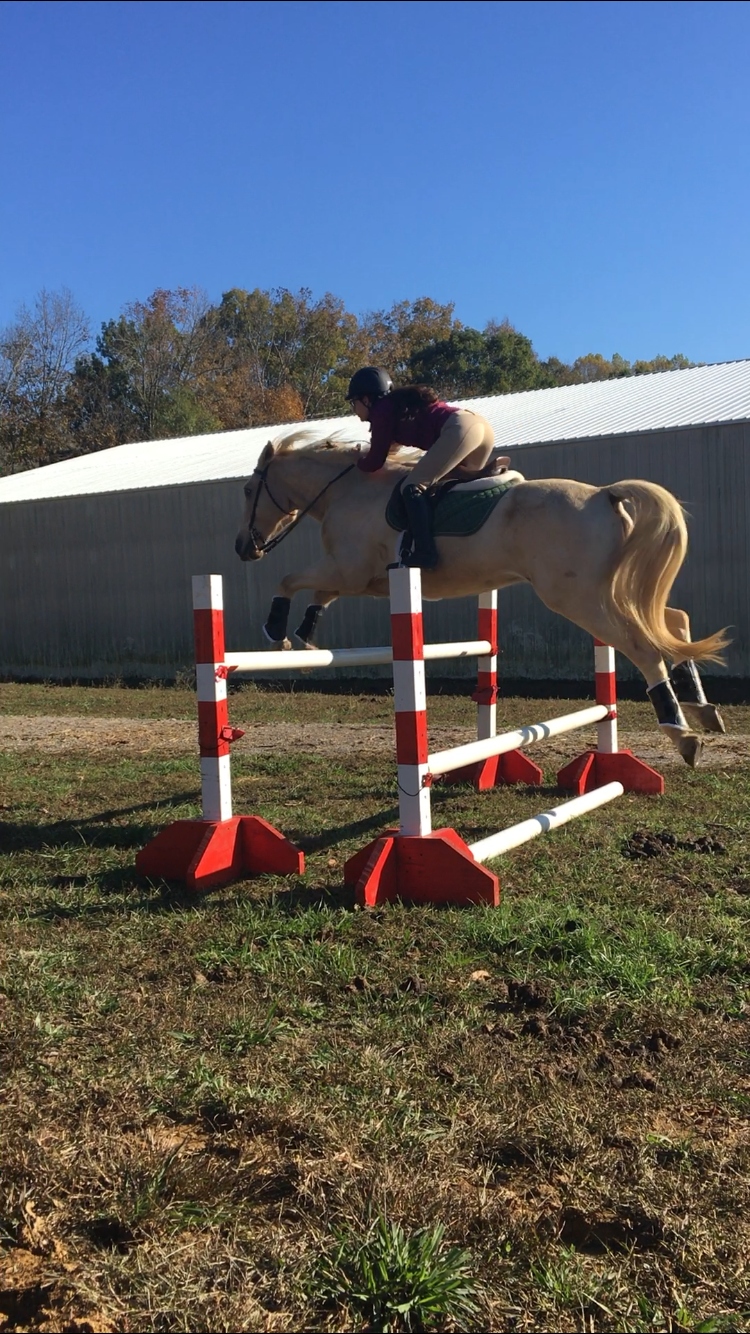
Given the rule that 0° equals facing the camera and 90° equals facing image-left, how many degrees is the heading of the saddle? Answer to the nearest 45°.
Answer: approximately 90°

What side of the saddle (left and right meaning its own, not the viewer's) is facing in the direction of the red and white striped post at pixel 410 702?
left

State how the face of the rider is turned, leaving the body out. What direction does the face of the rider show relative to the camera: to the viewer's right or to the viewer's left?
to the viewer's left

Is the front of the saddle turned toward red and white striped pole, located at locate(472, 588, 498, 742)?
no

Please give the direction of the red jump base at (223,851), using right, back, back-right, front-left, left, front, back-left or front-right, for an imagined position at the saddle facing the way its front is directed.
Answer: front-left

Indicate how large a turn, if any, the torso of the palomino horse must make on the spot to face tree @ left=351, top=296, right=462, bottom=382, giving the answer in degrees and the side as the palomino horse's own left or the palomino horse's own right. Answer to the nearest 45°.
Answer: approximately 90° to the palomino horse's own right

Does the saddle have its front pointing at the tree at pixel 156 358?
no

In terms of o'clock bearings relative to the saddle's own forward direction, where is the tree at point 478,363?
The tree is roughly at 3 o'clock from the saddle.

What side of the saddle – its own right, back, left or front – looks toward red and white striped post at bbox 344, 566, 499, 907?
left

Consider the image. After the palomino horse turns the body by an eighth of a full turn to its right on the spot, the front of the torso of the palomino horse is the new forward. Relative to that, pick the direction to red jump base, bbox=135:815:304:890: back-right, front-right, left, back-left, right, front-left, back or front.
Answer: left

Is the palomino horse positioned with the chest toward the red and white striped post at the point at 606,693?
no

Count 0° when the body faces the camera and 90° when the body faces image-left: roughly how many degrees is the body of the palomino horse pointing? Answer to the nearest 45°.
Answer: approximately 90°

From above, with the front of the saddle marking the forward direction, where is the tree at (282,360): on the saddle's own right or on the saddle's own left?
on the saddle's own right
